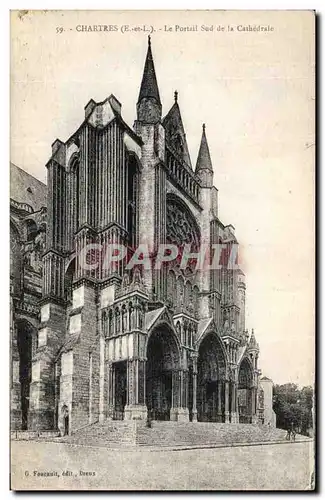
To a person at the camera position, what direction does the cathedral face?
facing the viewer and to the right of the viewer
